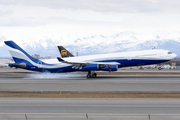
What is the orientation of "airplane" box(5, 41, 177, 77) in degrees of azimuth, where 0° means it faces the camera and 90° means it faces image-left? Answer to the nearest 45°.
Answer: approximately 270°
